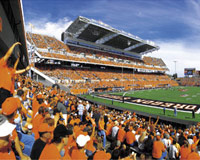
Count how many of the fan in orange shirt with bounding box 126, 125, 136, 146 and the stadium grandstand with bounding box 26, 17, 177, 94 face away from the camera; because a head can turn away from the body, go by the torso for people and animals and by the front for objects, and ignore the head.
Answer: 1

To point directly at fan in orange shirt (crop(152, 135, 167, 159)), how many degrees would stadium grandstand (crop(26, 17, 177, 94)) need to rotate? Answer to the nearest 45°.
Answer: approximately 45° to its right

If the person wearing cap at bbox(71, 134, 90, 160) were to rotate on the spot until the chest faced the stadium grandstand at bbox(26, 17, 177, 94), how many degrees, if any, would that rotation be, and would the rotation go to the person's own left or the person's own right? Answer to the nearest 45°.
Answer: approximately 45° to the person's own left

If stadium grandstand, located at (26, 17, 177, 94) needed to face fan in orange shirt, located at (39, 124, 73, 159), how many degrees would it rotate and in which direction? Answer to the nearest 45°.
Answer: approximately 45° to its right

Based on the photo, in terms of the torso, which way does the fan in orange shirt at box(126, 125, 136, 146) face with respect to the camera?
away from the camera

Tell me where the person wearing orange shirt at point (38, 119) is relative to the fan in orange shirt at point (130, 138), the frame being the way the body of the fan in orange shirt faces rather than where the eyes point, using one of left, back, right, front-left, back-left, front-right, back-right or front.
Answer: back-left

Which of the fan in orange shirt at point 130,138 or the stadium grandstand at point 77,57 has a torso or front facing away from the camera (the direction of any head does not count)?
the fan in orange shirt

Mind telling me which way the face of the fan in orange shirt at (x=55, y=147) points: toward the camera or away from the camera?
away from the camera

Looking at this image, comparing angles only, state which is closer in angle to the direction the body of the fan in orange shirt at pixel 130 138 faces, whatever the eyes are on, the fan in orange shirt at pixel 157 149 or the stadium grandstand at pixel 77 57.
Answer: the stadium grandstand
